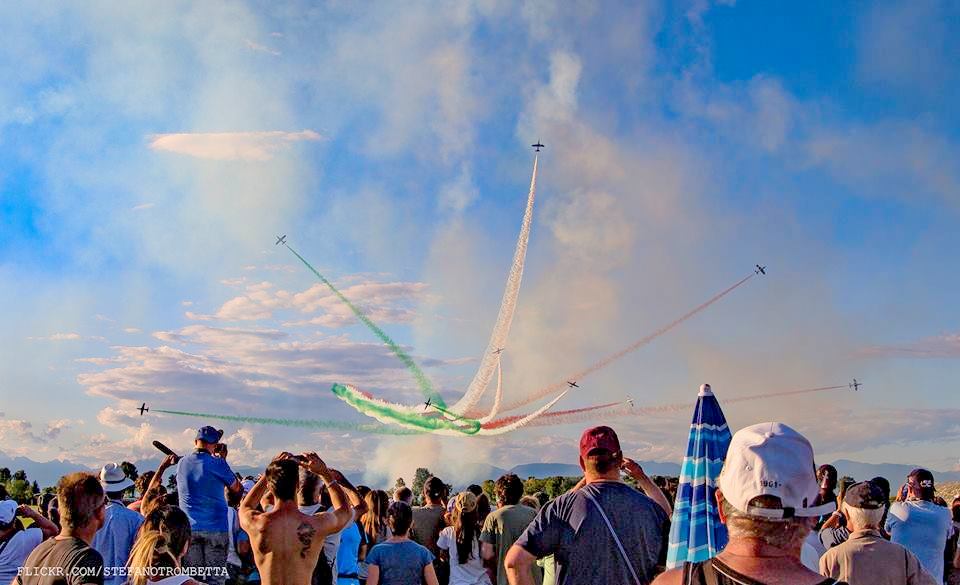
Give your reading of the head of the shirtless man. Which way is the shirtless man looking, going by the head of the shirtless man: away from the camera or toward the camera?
away from the camera

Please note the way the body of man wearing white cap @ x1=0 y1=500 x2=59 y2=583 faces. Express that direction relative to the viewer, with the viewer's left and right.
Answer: facing away from the viewer and to the right of the viewer

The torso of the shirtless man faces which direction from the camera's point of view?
away from the camera

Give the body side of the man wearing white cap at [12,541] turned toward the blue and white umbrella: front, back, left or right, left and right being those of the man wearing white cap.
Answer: right

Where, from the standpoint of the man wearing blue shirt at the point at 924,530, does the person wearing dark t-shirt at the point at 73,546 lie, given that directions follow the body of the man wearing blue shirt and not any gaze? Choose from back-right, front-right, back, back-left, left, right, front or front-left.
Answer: back-left

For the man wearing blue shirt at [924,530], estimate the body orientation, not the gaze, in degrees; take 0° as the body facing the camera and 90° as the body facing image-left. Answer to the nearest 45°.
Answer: approximately 180°

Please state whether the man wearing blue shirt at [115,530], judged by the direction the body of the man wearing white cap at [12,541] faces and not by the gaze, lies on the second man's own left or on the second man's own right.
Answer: on the second man's own right

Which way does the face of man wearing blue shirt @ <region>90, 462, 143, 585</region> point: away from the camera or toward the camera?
away from the camera

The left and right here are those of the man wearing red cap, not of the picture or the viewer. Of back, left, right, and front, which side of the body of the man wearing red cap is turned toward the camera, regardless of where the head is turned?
back

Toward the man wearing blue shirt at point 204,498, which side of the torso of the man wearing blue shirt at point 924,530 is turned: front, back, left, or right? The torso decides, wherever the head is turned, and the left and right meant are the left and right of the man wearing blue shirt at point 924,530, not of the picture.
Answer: left

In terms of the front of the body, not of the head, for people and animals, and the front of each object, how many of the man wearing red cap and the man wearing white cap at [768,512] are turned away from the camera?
2

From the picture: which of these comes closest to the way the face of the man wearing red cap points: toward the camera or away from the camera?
away from the camera

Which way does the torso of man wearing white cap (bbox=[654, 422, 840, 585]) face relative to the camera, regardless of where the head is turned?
away from the camera
